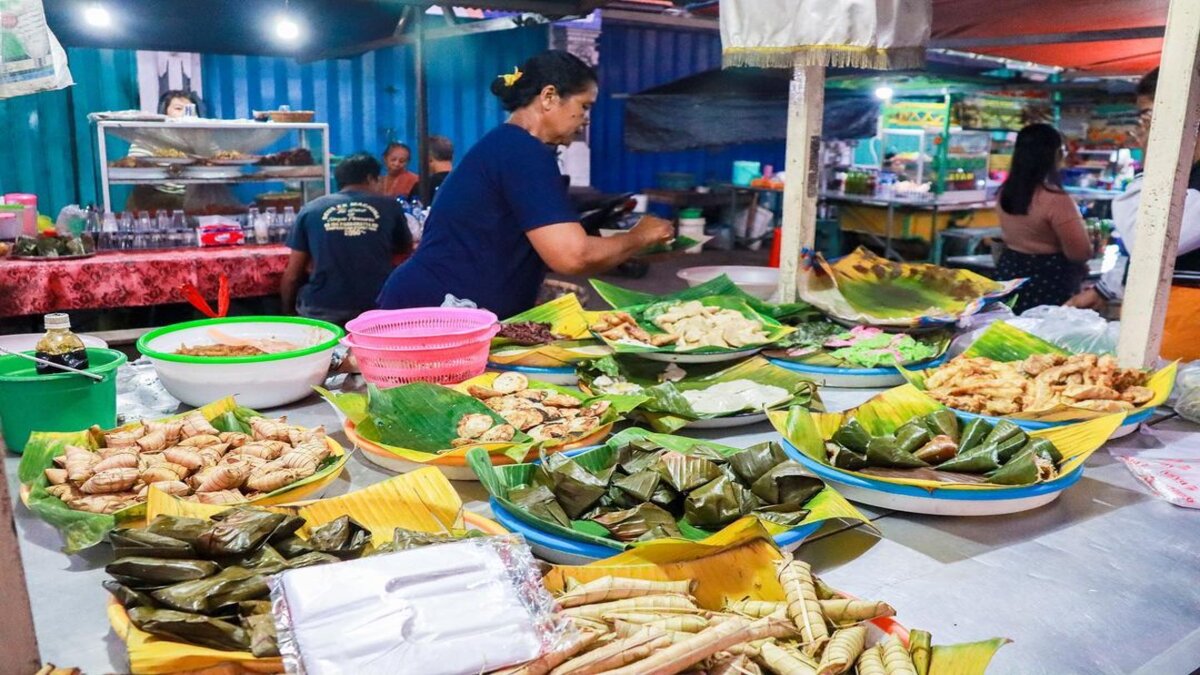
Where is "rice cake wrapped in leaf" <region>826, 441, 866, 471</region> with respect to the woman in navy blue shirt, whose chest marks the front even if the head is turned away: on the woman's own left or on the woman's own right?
on the woman's own right

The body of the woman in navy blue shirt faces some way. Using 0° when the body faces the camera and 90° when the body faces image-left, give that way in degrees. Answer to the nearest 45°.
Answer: approximately 270°

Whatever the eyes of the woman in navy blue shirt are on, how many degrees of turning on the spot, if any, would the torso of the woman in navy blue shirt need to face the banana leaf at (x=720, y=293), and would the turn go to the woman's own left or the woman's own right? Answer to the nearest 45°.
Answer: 0° — they already face it

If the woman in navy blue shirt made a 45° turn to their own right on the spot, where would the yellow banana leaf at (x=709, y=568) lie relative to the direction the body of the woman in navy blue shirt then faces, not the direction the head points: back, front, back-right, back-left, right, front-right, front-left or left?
front-right

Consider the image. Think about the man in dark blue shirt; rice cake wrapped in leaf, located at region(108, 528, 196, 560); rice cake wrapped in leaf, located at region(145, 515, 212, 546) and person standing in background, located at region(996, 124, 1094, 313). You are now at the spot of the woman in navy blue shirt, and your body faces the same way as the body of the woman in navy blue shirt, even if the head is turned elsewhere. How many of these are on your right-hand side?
2

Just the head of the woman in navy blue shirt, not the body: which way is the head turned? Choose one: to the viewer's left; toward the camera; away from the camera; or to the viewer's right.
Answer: to the viewer's right

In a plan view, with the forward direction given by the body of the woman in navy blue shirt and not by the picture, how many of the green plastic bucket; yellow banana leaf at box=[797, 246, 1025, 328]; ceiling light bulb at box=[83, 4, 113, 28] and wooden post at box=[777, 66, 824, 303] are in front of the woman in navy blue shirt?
2

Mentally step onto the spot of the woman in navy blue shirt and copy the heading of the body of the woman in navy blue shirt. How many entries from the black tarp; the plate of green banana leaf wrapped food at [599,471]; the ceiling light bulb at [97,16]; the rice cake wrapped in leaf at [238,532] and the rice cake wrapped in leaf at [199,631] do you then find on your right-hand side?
3

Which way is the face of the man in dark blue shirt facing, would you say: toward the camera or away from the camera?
away from the camera

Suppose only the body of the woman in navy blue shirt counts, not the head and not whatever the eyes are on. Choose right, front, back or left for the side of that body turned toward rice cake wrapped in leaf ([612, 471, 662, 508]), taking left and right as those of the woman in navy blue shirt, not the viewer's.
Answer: right

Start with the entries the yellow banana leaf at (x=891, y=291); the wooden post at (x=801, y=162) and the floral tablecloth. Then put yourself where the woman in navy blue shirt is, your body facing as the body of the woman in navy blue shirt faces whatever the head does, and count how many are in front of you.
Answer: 2

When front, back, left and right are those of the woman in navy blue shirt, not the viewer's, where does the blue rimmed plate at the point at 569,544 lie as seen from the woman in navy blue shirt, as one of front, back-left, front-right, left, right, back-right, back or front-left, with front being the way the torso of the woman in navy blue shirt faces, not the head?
right

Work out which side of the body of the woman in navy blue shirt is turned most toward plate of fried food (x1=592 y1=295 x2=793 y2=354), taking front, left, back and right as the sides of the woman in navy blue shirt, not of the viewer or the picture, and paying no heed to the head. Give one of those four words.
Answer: front

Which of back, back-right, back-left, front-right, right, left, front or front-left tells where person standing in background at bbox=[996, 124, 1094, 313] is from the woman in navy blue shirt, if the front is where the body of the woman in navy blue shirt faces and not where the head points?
front-left

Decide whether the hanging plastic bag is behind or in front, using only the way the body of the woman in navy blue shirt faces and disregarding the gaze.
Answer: behind

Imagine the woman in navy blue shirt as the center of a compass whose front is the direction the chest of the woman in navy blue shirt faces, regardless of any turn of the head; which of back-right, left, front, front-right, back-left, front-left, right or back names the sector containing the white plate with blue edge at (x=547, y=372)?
right

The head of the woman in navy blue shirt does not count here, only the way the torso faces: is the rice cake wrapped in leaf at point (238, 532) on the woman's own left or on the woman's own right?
on the woman's own right

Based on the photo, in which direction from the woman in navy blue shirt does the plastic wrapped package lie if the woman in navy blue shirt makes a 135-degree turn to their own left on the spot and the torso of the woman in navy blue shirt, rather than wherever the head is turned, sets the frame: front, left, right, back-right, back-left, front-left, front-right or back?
back-left

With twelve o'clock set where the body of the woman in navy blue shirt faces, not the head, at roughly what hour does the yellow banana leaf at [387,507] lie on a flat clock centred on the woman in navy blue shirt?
The yellow banana leaf is roughly at 3 o'clock from the woman in navy blue shirt.
